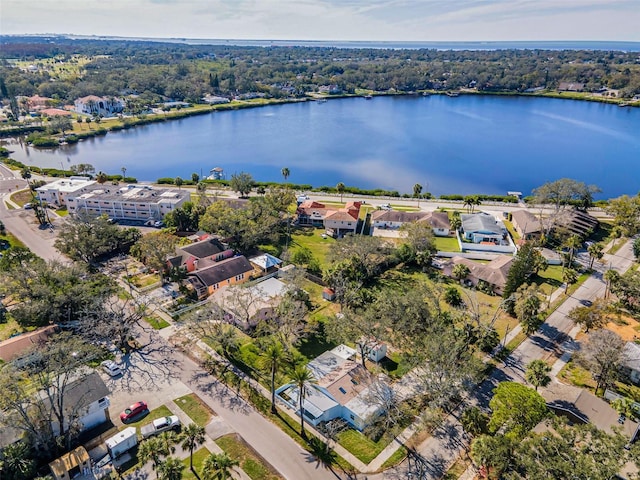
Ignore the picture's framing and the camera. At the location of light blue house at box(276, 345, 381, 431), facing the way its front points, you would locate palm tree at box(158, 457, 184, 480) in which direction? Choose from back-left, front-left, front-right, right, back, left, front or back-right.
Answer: front

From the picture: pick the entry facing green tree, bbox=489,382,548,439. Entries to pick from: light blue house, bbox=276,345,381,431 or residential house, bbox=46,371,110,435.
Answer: the residential house

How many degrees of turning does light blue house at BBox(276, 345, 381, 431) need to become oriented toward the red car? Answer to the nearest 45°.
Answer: approximately 45° to its right

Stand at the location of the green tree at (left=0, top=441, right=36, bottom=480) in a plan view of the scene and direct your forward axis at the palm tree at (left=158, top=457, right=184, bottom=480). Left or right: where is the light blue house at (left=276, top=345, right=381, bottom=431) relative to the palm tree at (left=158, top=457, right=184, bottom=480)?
left

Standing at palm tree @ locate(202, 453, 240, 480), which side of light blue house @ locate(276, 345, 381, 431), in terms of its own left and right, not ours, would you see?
front

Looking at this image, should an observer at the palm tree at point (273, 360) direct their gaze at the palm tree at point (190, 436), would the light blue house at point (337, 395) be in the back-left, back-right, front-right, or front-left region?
back-left

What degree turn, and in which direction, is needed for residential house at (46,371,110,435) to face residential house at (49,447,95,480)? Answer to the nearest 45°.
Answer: approximately 45° to its right

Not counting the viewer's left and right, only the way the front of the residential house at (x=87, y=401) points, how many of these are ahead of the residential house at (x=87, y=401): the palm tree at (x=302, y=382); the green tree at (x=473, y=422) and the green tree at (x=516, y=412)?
3

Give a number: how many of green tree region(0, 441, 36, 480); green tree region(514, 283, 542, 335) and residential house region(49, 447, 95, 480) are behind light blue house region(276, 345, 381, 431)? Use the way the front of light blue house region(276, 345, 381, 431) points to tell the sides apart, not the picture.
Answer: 1

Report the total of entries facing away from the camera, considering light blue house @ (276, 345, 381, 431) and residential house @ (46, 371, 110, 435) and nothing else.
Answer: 0

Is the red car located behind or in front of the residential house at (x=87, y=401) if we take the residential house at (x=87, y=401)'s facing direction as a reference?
in front

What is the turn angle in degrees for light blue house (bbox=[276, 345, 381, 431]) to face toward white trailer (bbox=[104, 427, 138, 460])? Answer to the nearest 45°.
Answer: approximately 45° to its right

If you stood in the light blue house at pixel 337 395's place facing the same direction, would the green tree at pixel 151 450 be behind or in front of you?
in front

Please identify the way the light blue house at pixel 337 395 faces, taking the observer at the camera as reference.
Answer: facing the viewer and to the left of the viewer

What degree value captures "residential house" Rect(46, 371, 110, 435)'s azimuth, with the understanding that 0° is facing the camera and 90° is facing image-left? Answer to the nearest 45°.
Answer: approximately 315°

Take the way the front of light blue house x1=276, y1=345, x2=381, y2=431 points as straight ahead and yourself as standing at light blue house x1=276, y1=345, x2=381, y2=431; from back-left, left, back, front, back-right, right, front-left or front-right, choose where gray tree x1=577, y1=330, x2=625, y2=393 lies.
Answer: back-left

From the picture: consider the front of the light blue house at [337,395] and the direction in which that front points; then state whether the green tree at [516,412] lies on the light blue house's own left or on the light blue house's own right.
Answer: on the light blue house's own left

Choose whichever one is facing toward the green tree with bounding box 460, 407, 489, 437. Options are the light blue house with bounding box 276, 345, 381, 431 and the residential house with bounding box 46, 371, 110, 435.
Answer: the residential house

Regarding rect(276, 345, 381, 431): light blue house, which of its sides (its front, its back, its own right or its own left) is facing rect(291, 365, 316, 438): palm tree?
front

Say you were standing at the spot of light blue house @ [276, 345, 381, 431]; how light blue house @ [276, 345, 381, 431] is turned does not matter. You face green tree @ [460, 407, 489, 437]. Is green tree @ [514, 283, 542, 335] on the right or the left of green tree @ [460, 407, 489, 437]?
left
